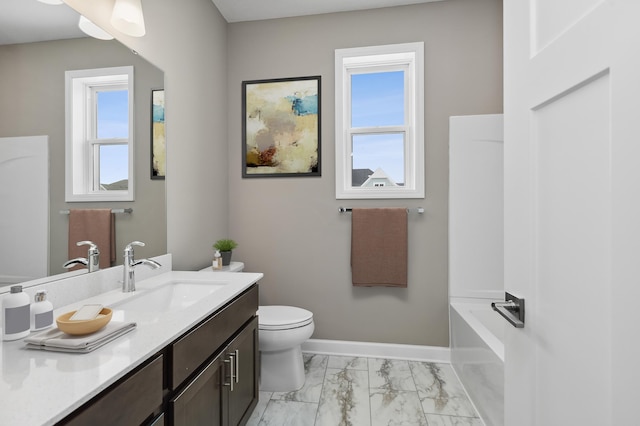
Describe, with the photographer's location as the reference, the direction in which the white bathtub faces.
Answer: facing to the left of the viewer

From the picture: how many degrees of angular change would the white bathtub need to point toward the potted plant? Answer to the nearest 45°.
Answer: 0° — it already faces it

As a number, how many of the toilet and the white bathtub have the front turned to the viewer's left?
1

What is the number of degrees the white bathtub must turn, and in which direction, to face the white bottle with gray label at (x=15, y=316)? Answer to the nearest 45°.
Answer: approximately 45° to its left

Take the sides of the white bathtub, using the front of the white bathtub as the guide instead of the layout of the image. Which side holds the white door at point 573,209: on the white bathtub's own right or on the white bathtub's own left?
on the white bathtub's own left

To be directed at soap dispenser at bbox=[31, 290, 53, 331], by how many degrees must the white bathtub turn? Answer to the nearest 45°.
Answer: approximately 45° to its left
